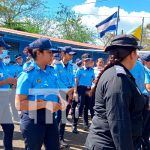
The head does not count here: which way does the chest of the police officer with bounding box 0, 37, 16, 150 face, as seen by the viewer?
to the viewer's right

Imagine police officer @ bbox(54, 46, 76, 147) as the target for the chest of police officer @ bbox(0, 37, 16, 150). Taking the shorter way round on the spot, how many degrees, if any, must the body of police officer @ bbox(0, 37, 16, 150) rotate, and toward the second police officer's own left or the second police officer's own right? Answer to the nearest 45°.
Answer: approximately 45° to the second police officer's own left

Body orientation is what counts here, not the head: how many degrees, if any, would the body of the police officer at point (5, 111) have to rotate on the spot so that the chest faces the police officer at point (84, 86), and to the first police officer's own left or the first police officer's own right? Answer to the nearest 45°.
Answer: approximately 45° to the first police officer's own left

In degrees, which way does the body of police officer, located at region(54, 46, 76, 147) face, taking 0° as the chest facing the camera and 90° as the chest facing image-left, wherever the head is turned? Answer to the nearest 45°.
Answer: approximately 315°

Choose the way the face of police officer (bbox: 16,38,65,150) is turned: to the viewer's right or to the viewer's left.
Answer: to the viewer's right

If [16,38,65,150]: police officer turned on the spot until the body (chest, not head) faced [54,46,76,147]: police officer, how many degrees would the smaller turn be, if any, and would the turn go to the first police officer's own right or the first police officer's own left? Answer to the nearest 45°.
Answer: approximately 135° to the first police officer's own left
